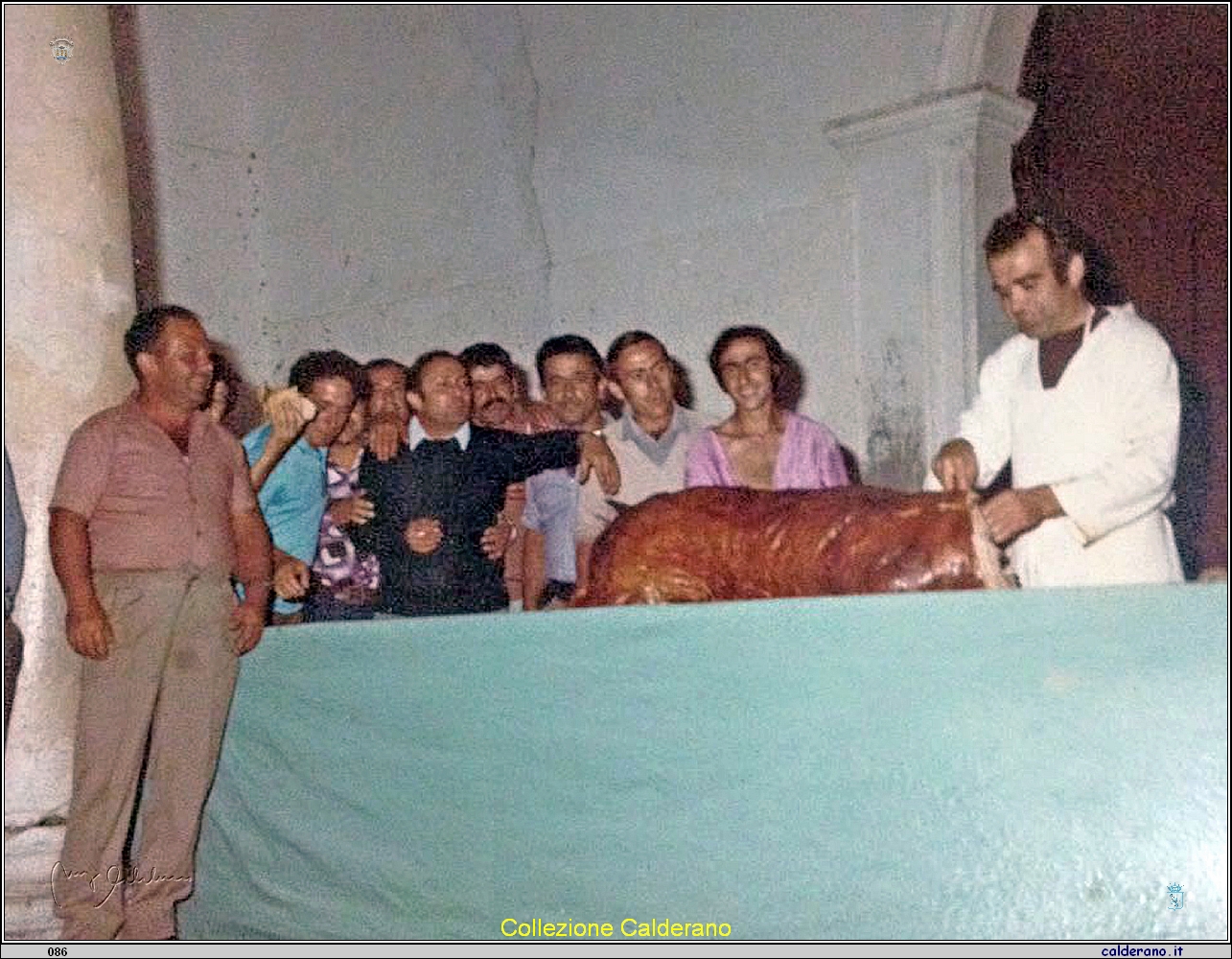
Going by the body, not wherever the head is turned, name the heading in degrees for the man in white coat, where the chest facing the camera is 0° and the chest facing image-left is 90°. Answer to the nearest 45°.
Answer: approximately 45°

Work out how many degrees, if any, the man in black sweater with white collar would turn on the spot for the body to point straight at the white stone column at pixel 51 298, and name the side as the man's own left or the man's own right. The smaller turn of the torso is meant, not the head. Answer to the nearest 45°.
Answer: approximately 90° to the man's own right

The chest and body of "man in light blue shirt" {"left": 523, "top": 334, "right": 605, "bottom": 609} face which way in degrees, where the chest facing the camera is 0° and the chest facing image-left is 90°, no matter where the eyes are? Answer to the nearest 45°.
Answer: approximately 0°

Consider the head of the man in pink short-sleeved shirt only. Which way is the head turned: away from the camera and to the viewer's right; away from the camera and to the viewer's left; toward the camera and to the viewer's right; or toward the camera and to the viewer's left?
toward the camera and to the viewer's right

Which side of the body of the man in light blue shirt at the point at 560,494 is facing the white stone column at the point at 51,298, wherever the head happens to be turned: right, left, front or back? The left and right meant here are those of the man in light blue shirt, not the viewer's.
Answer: right

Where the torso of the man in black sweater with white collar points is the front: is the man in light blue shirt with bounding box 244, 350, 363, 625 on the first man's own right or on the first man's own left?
on the first man's own right

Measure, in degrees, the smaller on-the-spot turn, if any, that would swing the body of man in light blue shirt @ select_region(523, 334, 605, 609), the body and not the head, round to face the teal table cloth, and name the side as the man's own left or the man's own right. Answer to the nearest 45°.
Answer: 0° — they already face it

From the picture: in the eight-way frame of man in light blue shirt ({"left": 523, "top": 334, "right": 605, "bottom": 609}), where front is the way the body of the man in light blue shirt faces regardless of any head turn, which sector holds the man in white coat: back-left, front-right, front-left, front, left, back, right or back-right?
front-left
